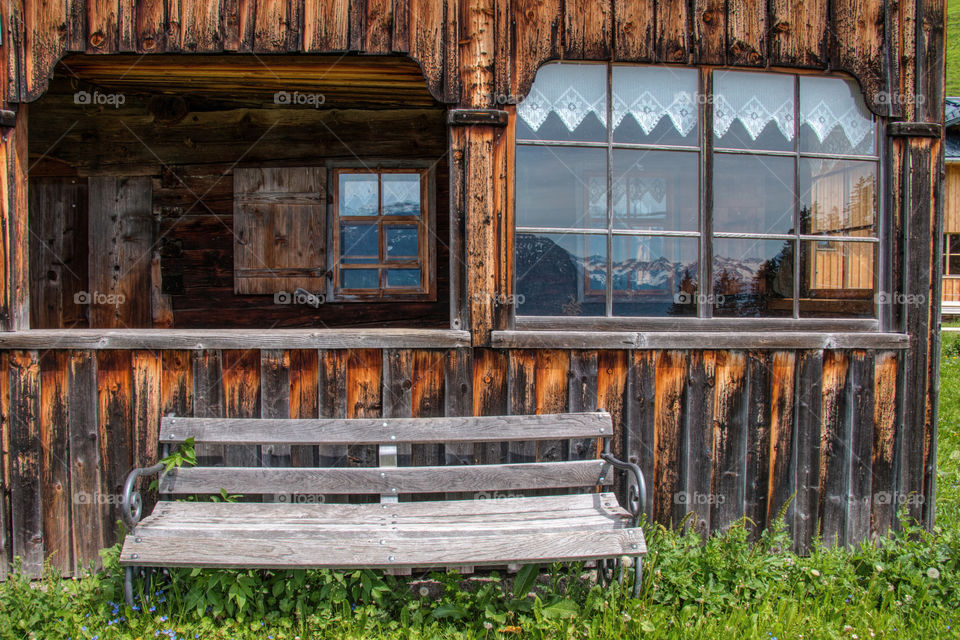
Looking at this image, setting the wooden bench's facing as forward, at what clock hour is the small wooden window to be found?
The small wooden window is roughly at 6 o'clock from the wooden bench.

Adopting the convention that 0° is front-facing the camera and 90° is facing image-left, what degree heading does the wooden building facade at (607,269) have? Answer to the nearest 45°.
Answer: approximately 0°

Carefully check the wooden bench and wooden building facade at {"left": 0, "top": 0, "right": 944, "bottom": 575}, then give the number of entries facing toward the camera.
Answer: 2
